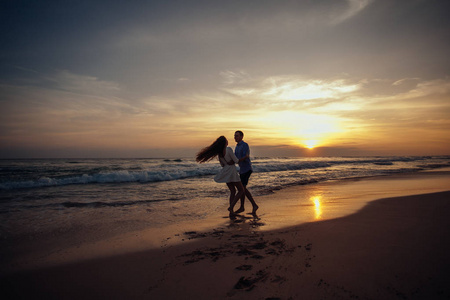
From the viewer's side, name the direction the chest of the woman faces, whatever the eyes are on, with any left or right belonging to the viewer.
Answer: facing away from the viewer and to the right of the viewer

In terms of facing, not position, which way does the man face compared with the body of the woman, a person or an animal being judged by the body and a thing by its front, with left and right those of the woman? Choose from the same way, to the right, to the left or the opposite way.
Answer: the opposite way

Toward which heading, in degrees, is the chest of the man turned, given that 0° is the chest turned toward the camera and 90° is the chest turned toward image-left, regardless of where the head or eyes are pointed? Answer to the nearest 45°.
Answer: approximately 45°

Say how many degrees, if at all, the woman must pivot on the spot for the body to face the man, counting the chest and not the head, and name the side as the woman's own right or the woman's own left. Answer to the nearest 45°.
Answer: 0° — they already face them

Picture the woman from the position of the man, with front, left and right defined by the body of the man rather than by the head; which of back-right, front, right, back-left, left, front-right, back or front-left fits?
front
